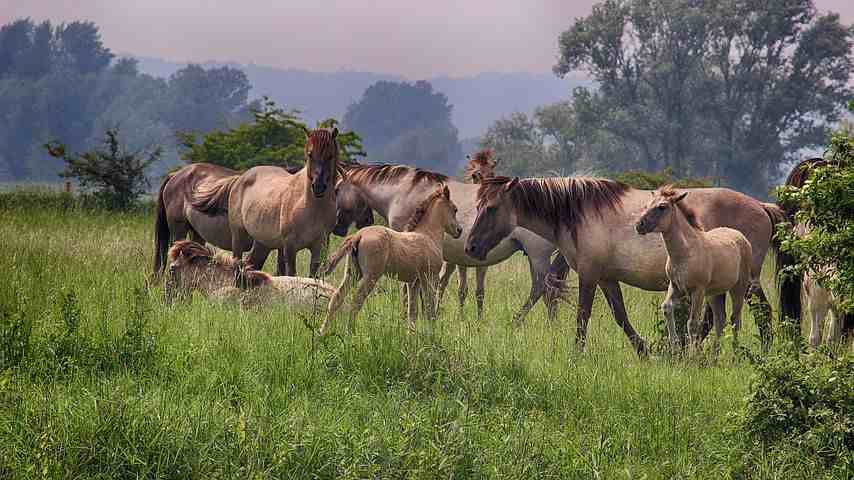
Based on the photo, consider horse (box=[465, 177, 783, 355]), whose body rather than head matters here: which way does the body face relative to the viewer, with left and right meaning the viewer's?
facing to the left of the viewer

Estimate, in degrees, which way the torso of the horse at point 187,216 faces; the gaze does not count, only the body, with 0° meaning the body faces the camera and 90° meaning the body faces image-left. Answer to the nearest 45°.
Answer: approximately 270°

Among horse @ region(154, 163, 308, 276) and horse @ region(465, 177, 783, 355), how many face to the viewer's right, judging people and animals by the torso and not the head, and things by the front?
1

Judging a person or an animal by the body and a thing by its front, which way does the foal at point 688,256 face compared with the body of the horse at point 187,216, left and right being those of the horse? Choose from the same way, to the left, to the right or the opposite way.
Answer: the opposite way

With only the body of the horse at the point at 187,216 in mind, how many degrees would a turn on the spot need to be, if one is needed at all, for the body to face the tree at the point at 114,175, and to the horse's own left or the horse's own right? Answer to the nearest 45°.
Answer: approximately 90° to the horse's own left
